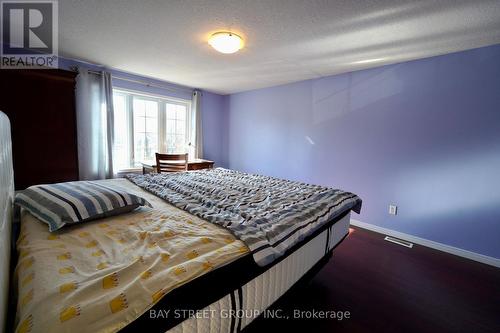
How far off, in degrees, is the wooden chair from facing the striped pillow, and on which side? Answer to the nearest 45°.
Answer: approximately 180°

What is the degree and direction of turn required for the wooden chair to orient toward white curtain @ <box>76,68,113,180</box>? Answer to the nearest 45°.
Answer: approximately 90° to its left

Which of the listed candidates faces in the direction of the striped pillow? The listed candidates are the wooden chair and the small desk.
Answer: the small desk

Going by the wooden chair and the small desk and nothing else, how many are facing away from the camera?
1

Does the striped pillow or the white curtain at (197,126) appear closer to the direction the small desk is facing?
the striped pillow

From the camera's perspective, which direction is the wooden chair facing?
away from the camera

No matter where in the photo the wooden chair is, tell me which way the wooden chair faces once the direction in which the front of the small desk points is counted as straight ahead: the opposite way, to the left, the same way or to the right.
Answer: the opposite way

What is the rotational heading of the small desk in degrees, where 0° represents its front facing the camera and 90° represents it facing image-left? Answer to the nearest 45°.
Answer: approximately 0°

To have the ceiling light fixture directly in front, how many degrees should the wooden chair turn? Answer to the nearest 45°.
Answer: approximately 180°

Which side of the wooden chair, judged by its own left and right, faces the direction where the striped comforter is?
back

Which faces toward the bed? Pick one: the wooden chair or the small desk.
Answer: the small desk
